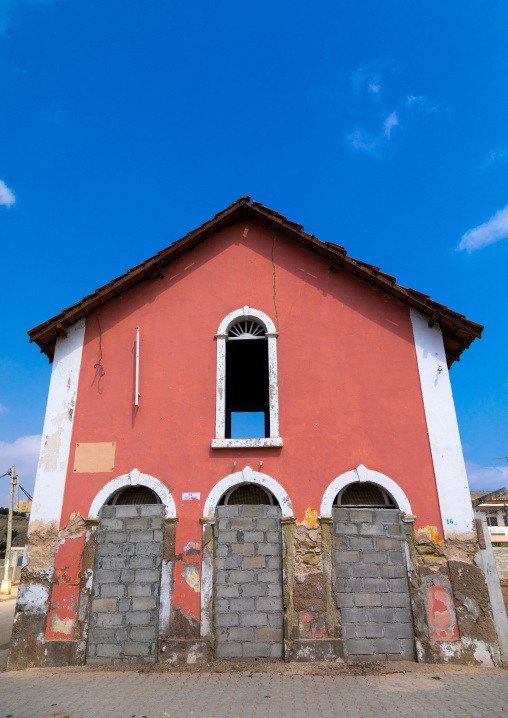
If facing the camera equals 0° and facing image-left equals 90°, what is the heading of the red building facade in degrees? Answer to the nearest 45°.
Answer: approximately 0°
